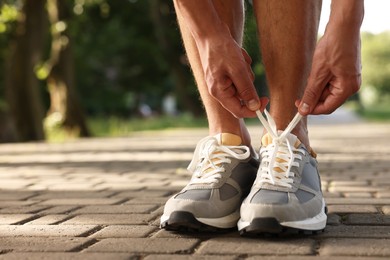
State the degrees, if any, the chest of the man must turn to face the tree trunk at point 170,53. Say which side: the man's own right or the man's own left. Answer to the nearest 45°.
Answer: approximately 135° to the man's own right

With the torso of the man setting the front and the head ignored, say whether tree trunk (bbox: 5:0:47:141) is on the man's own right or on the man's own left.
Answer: on the man's own right

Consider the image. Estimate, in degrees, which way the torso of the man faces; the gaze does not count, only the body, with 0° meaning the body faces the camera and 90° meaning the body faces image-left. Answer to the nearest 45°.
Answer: approximately 45°

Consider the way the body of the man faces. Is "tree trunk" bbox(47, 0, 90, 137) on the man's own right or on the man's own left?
on the man's own right
